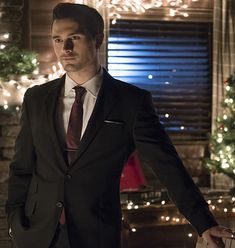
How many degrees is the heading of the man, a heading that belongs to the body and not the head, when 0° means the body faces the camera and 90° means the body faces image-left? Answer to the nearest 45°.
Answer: approximately 45°

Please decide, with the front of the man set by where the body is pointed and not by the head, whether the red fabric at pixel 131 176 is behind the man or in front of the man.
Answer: behind

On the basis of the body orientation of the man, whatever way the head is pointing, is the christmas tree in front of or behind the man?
behind

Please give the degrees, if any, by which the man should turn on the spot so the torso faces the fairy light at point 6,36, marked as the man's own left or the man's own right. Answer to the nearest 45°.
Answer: approximately 135° to the man's own right

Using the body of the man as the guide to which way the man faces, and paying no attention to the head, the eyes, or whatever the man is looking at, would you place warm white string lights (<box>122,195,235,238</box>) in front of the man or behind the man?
behind

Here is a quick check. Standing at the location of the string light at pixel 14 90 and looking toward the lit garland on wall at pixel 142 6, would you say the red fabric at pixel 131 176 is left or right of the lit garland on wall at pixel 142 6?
right

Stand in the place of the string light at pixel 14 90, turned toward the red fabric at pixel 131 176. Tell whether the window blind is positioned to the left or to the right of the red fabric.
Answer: left

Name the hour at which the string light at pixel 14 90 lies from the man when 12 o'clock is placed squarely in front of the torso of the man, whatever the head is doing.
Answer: The string light is roughly at 4 o'clock from the man.

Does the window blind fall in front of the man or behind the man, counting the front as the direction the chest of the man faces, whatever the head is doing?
behind

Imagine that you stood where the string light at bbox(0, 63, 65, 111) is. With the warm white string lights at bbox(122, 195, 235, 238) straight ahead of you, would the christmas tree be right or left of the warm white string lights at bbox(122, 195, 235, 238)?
left
